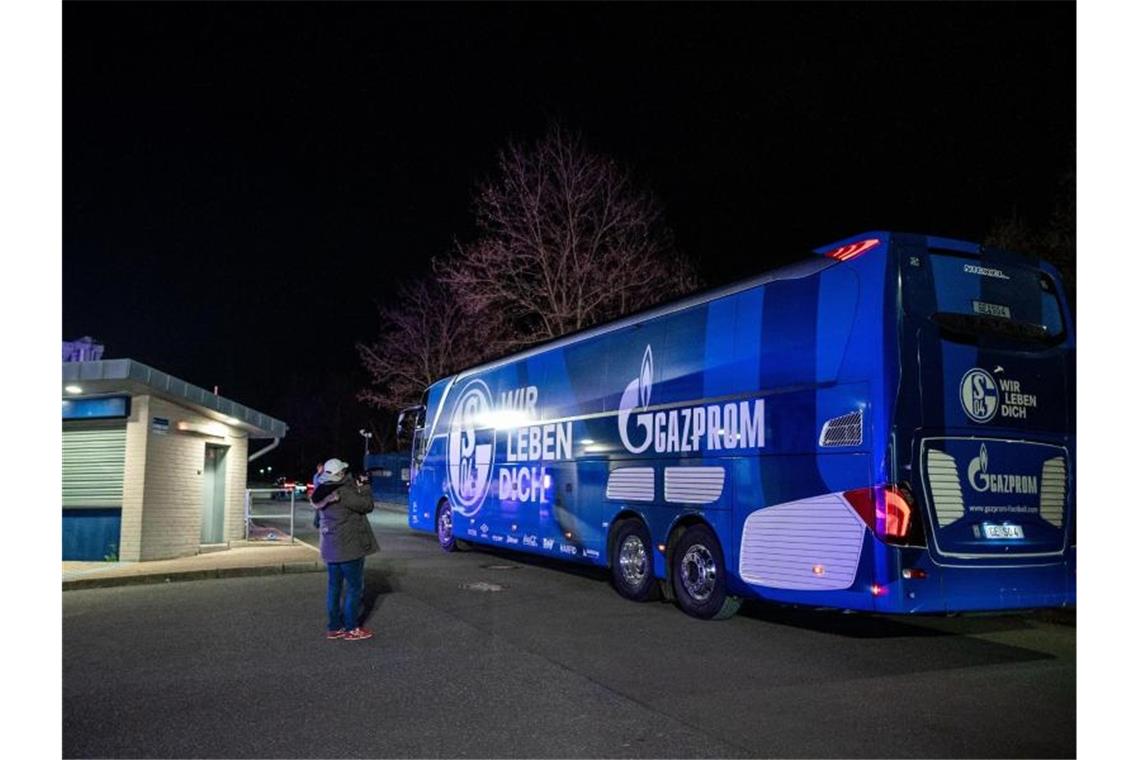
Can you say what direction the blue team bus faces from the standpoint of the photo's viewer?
facing away from the viewer and to the left of the viewer

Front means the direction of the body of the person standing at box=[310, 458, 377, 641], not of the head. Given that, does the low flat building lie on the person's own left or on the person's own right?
on the person's own left

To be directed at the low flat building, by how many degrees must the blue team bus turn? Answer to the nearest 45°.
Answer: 0° — it already faces it

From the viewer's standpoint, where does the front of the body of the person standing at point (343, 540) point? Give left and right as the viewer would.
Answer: facing away from the viewer and to the right of the viewer

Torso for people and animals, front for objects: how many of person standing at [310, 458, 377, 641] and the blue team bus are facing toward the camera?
0
